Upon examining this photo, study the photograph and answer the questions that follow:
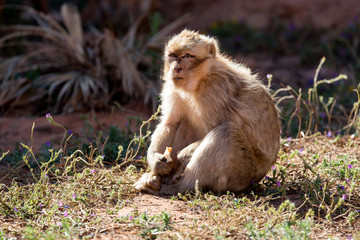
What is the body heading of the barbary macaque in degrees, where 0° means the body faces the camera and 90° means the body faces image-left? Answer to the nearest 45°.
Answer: approximately 45°

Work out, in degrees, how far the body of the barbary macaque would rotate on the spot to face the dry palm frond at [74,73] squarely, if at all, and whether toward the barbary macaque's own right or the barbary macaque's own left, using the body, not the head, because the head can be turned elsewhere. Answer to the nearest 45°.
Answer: approximately 90° to the barbary macaque's own right
